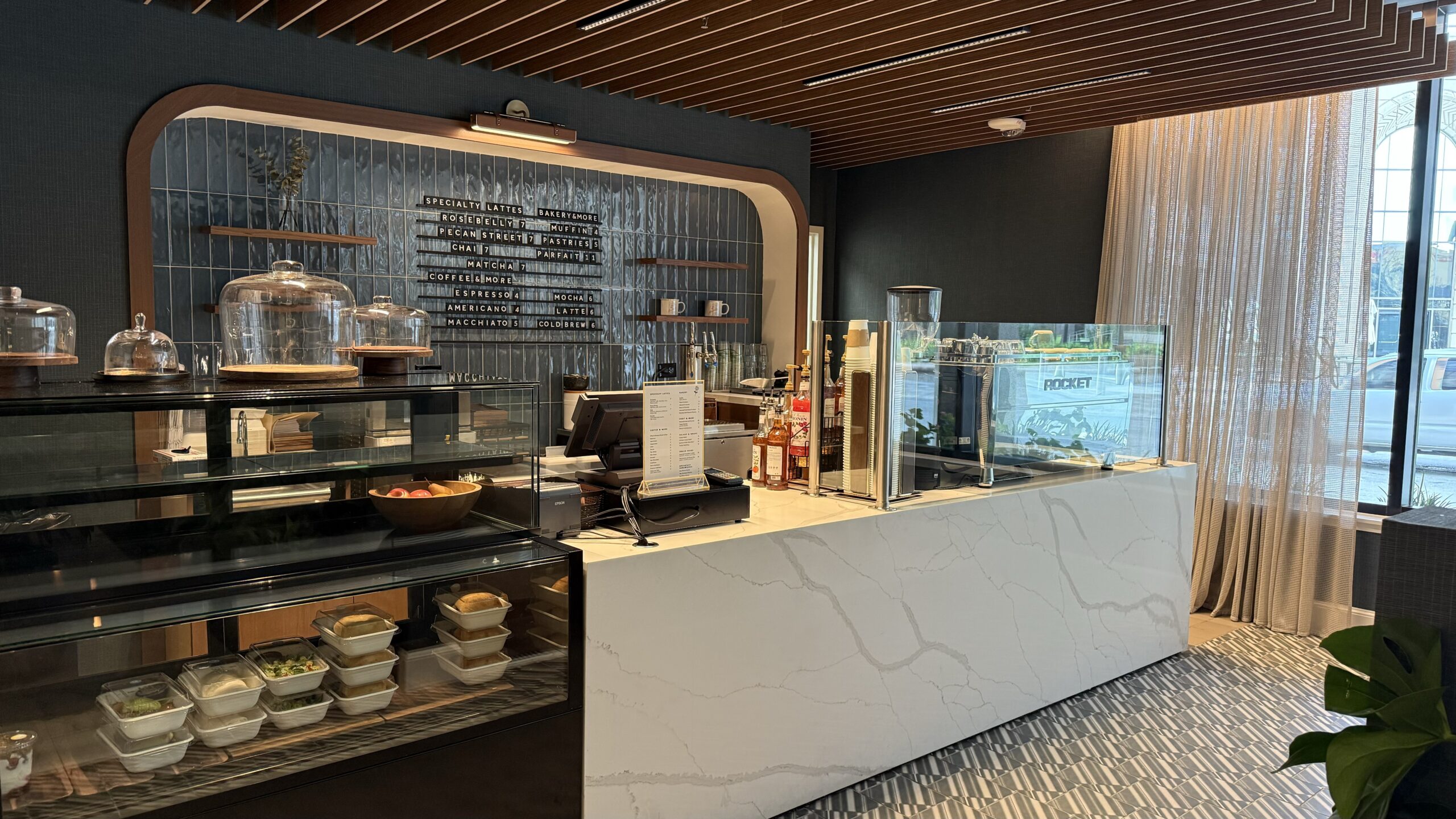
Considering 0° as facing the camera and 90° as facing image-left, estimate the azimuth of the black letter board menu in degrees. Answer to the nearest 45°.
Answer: approximately 315°

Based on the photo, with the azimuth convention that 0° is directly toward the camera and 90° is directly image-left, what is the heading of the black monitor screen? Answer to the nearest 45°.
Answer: approximately 135°

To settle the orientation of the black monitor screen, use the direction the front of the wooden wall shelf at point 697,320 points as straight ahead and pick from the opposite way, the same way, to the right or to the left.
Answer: the opposite way

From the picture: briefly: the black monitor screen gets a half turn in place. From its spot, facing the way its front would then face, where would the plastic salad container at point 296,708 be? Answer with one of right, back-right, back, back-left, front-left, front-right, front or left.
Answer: right

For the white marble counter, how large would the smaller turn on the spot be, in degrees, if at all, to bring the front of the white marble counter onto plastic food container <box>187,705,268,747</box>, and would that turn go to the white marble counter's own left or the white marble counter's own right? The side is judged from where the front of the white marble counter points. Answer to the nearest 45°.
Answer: approximately 90° to the white marble counter's own right

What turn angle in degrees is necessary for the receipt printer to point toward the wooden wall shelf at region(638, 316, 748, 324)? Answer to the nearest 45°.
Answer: approximately 135° to its left

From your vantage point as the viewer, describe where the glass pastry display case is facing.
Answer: facing the viewer and to the right of the viewer

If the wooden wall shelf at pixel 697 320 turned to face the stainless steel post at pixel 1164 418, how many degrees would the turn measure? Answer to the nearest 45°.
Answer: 0° — it already faces it

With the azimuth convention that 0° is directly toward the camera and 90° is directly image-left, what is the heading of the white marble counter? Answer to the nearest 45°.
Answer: approximately 315°

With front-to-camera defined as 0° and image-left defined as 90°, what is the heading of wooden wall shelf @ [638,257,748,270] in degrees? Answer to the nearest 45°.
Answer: approximately 315°

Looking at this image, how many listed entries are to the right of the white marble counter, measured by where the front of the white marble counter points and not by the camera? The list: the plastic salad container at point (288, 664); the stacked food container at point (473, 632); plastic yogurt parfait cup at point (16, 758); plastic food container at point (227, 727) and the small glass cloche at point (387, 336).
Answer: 5
